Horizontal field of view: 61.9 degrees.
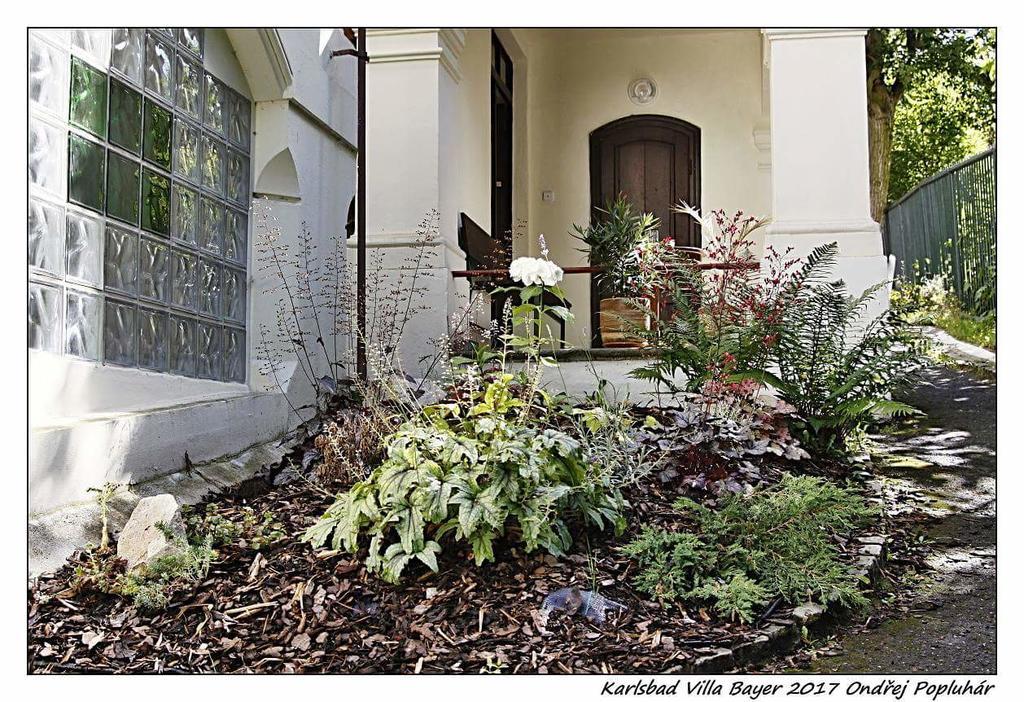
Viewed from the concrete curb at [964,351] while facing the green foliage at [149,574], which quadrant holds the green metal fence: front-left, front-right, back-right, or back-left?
back-right

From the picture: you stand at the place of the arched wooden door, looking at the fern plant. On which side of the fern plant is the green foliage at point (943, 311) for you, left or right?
left

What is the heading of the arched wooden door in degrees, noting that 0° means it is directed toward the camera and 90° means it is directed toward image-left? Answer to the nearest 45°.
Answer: approximately 0°

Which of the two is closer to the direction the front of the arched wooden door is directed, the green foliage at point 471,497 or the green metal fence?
the green foliage

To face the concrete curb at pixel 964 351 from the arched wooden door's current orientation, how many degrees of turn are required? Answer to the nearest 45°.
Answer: approximately 45° to its left

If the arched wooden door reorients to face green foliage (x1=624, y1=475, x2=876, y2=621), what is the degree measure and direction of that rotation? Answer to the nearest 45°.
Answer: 0° — it already faces it

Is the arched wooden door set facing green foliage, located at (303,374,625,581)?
yes

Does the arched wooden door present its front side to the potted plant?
yes

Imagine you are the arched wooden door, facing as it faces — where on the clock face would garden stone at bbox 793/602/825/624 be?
The garden stone is roughly at 12 o'clock from the arched wooden door.

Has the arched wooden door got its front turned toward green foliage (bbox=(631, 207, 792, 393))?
yes

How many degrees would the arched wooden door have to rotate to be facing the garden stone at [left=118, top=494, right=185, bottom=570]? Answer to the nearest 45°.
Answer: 0° — it already faces it

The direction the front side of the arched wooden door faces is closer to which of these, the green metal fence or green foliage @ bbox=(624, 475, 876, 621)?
the green foliage
